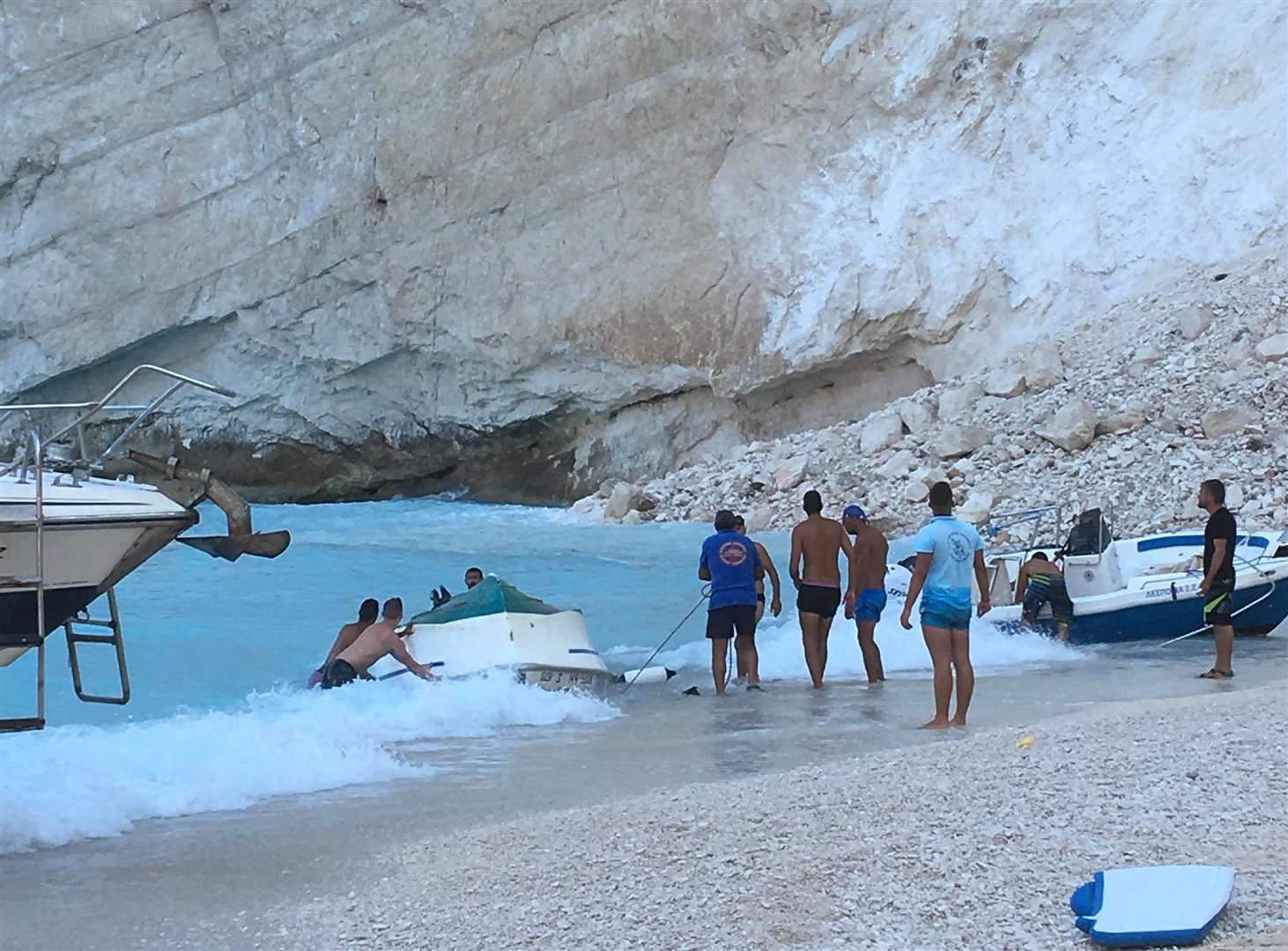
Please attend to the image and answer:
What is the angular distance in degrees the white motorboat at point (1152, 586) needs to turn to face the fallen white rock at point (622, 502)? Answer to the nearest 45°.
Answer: approximately 135° to its left

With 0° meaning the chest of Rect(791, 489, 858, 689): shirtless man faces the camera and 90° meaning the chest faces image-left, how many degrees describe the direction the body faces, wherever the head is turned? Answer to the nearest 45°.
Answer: approximately 180°

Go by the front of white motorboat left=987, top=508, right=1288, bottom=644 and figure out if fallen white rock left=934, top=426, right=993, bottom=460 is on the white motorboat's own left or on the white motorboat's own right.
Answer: on the white motorboat's own left

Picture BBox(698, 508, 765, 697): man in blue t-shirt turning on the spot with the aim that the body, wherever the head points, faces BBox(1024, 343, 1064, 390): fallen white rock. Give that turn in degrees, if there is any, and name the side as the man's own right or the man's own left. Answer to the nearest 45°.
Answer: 0° — they already face it

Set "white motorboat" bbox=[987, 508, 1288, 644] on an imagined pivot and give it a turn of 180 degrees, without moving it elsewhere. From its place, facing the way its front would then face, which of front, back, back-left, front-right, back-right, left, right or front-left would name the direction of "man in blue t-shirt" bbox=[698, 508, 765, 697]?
front-left

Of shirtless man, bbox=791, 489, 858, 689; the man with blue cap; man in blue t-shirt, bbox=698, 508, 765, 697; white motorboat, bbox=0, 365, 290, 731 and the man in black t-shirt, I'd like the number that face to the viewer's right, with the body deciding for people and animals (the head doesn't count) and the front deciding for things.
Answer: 1

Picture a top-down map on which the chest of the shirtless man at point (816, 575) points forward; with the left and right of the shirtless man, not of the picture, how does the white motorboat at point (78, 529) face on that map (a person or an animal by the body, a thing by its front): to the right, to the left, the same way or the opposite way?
to the right

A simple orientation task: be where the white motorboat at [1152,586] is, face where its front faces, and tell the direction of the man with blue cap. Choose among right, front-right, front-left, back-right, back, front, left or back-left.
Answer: back-right

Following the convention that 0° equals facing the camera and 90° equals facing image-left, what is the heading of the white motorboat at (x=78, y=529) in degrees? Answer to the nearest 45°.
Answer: approximately 270°

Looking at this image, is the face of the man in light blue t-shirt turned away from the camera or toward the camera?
away from the camera

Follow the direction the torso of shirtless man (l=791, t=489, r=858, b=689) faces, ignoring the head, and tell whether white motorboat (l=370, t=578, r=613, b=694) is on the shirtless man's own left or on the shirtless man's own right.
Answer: on the shirtless man's own left

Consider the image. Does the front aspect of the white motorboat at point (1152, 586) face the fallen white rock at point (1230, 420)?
no
